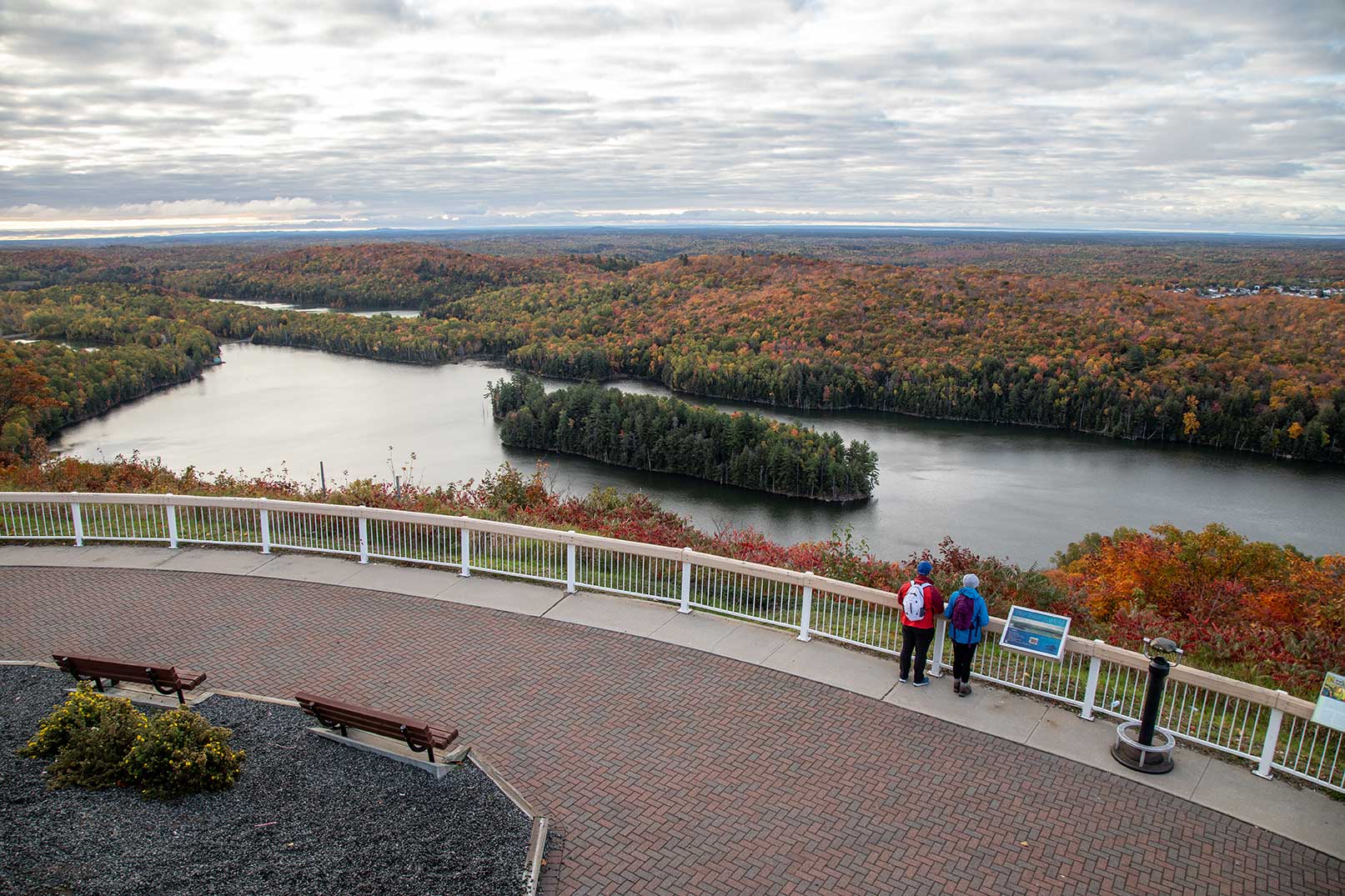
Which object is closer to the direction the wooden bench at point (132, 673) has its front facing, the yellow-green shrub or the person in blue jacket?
the person in blue jacket

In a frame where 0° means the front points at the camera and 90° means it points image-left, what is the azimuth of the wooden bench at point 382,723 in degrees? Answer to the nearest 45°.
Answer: approximately 225°

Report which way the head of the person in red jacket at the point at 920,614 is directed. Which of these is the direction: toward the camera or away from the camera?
away from the camera

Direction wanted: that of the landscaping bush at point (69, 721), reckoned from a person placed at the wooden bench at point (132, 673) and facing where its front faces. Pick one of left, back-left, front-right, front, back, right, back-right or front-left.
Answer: back

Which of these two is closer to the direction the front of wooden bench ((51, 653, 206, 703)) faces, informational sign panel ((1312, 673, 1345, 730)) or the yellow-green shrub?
the informational sign panel

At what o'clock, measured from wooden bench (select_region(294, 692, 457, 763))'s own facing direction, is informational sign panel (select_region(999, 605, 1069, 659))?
The informational sign panel is roughly at 2 o'clock from the wooden bench.

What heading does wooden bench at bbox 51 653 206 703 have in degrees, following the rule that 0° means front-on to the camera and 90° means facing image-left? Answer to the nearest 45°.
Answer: approximately 225°

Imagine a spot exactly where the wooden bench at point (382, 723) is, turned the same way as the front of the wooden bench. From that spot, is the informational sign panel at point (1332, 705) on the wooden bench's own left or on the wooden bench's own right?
on the wooden bench's own right

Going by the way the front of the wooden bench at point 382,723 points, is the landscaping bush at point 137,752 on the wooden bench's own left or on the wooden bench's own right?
on the wooden bench's own left

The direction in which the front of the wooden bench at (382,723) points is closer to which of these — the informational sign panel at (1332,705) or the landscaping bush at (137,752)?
the informational sign panel

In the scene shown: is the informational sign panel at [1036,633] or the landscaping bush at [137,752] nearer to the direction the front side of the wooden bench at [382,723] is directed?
the informational sign panel

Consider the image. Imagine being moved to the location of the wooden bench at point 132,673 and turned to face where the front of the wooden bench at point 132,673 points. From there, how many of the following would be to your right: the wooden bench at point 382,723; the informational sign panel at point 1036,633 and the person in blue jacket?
3

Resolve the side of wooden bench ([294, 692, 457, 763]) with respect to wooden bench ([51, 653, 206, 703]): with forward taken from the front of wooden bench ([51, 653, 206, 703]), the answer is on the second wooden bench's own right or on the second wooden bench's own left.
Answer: on the second wooden bench's own right
